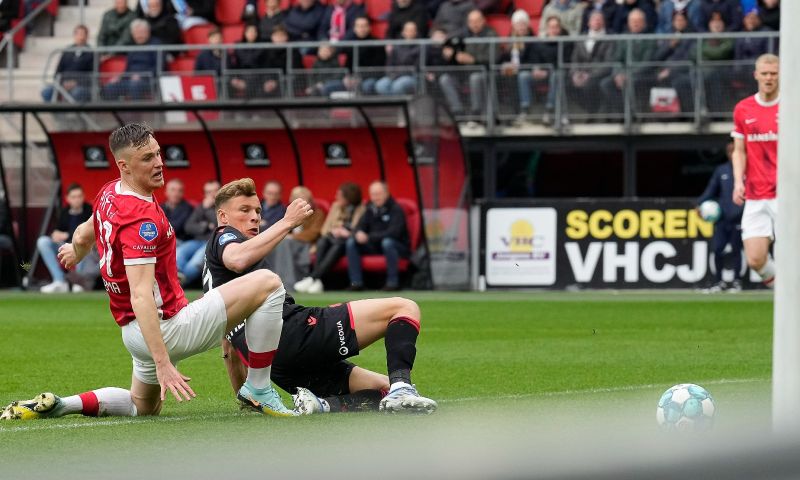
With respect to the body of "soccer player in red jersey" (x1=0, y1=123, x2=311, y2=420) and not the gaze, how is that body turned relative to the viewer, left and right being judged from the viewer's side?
facing to the right of the viewer

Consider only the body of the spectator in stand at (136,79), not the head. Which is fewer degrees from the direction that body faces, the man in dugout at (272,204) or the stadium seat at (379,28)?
the man in dugout

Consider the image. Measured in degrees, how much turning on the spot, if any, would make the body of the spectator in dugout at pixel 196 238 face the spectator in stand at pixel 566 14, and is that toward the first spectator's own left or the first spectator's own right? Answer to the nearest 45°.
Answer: approximately 135° to the first spectator's own left

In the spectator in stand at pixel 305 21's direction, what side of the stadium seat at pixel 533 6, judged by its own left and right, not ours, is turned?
right

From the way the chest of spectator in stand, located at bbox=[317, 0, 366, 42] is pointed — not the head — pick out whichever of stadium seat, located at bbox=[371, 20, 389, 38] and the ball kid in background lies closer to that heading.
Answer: the ball kid in background

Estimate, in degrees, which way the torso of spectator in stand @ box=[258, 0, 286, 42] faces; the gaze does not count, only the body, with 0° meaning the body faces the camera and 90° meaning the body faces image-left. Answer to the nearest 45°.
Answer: approximately 0°

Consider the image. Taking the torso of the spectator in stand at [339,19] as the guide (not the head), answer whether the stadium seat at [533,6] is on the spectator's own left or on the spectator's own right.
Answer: on the spectator's own left
